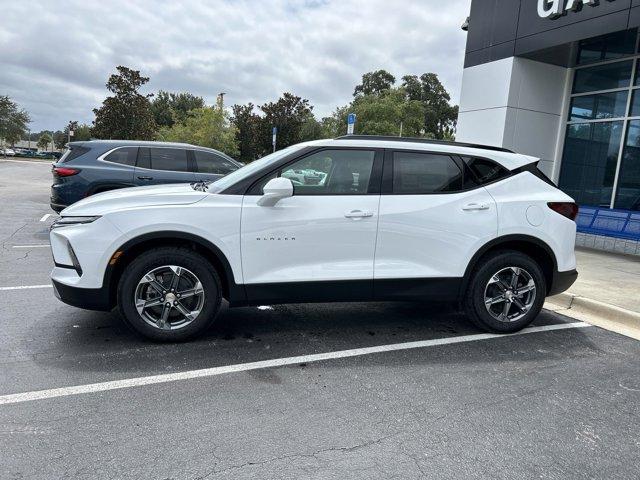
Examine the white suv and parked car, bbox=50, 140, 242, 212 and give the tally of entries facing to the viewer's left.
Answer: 1

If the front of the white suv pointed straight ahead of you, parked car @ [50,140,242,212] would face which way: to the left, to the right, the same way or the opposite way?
the opposite way

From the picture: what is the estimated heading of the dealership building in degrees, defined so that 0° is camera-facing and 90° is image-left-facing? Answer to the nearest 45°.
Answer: approximately 45°

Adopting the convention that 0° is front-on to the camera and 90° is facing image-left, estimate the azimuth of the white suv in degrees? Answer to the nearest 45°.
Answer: approximately 90°

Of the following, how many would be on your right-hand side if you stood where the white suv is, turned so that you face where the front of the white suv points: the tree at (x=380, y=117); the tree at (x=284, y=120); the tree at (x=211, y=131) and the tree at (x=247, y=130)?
4

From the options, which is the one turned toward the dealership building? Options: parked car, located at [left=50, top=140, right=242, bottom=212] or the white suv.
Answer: the parked car

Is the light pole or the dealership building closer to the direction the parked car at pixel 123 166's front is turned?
the dealership building

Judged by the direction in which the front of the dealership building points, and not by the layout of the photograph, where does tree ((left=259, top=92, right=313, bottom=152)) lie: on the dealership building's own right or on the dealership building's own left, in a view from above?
on the dealership building's own right

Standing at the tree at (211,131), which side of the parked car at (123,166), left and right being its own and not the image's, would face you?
left

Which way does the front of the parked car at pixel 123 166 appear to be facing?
to the viewer's right

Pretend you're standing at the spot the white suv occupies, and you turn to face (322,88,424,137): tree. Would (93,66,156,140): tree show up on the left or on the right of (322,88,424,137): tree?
left

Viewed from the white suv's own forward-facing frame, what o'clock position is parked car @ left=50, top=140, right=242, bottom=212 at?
The parked car is roughly at 2 o'clock from the white suv.

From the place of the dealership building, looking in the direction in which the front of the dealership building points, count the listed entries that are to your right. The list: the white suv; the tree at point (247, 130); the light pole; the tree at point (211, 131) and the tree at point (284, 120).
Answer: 4

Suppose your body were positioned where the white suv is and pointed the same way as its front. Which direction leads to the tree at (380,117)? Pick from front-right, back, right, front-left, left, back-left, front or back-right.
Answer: right

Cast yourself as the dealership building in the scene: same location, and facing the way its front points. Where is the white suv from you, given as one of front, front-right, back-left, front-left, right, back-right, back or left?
front-left

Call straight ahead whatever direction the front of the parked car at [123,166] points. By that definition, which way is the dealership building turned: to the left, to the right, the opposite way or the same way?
the opposite way
